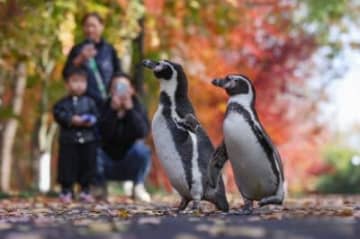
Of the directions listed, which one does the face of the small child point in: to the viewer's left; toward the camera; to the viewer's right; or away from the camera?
toward the camera

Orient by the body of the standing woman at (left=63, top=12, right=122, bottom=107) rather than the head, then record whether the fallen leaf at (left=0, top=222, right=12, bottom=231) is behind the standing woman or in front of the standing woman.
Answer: in front

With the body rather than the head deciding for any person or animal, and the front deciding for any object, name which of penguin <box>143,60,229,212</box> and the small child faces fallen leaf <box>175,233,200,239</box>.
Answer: the small child

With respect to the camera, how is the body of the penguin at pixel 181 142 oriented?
to the viewer's left

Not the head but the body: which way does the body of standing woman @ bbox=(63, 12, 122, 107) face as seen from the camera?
toward the camera

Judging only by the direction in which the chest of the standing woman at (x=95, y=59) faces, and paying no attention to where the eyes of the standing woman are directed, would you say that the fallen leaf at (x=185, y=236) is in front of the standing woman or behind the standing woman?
in front

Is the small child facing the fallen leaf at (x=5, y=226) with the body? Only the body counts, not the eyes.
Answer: yes

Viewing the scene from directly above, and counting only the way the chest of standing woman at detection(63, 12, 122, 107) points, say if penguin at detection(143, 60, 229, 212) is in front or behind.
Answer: in front

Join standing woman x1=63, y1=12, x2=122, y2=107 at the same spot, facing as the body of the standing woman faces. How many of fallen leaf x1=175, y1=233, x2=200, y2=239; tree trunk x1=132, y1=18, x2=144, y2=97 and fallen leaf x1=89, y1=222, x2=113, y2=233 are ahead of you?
2

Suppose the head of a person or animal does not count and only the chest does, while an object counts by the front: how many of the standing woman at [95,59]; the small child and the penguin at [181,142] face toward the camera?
2

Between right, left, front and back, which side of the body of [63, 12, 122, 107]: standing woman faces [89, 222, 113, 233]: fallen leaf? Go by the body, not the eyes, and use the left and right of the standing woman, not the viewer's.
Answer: front

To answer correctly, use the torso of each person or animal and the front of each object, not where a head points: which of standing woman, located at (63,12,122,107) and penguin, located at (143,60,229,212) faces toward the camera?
the standing woman

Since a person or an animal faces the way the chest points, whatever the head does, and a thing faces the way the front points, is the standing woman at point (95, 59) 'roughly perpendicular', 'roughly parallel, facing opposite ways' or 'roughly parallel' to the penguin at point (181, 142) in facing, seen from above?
roughly perpendicular

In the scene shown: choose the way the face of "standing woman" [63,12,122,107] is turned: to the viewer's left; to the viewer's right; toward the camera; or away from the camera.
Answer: toward the camera
